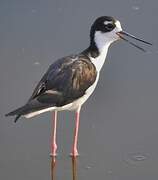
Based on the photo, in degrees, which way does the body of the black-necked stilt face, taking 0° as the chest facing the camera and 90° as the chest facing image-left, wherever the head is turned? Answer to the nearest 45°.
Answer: approximately 270°
